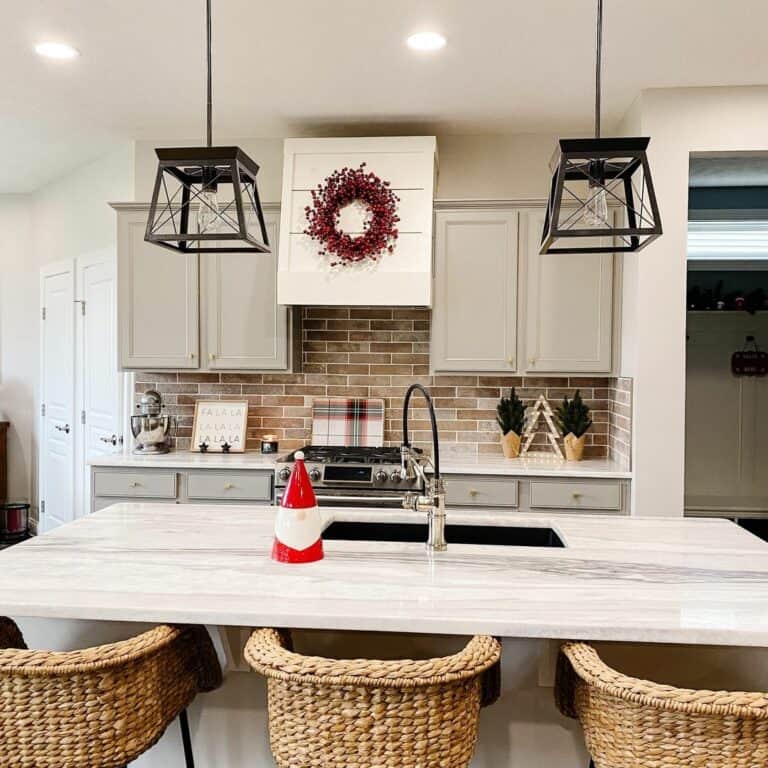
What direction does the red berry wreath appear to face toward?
toward the camera

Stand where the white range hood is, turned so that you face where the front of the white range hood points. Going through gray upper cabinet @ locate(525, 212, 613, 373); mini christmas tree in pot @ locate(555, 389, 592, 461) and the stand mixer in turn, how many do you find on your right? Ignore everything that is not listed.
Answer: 1

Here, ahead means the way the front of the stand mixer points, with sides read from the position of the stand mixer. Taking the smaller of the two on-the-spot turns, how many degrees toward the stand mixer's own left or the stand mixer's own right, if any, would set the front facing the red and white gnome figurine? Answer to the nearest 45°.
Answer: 0° — it already faces it

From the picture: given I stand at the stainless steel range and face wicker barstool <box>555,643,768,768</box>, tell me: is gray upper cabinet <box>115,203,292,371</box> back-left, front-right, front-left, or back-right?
back-right

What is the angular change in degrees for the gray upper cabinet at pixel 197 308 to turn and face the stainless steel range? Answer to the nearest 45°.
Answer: approximately 45° to its left

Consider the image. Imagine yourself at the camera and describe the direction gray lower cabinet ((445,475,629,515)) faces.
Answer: facing the viewer

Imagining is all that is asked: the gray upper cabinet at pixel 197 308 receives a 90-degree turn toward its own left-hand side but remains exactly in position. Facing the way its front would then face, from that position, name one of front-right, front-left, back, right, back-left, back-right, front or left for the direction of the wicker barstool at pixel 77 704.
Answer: right

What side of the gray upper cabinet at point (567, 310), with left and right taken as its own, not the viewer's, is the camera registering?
front

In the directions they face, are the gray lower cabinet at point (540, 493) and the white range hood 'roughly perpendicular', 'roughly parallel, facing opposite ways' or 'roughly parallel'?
roughly parallel

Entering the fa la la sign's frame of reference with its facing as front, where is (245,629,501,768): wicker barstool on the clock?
The wicker barstool is roughly at 12 o'clock from the fa la la sign.

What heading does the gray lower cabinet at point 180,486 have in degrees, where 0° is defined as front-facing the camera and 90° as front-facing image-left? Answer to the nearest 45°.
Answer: approximately 0°

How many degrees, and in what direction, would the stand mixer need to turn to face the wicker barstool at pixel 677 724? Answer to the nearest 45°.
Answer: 0° — it already faces it

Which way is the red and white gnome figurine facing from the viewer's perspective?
toward the camera
